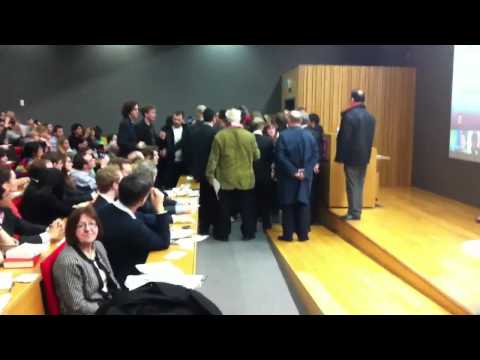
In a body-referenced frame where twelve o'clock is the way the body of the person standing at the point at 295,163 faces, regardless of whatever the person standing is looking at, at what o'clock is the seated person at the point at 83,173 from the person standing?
The seated person is roughly at 8 o'clock from the person standing.

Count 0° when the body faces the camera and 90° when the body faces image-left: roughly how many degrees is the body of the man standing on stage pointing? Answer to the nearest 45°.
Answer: approximately 135°

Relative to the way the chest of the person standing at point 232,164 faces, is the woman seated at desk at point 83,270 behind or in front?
behind

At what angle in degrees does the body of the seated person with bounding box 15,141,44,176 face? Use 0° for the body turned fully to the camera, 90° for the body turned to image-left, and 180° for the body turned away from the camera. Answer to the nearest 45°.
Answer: approximately 270°

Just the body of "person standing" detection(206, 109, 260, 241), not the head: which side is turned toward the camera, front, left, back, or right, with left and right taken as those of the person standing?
back

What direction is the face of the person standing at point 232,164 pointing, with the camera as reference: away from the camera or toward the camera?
away from the camera

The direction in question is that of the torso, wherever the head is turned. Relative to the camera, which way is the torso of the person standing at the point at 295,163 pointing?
away from the camera

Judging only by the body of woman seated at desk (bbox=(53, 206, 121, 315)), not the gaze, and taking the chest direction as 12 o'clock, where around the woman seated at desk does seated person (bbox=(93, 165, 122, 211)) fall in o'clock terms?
The seated person is roughly at 8 o'clock from the woman seated at desk.

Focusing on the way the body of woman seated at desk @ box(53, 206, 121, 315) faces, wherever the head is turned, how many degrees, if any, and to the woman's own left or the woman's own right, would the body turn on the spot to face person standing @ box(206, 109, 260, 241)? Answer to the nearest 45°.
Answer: approximately 90° to the woman's own left

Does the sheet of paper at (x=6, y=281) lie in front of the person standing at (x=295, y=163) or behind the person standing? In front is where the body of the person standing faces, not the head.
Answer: behind

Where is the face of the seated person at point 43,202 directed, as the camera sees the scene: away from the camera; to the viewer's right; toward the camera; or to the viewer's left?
away from the camera

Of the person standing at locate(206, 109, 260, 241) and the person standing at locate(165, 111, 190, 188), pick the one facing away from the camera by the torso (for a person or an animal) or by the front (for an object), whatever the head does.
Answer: the person standing at locate(206, 109, 260, 241)

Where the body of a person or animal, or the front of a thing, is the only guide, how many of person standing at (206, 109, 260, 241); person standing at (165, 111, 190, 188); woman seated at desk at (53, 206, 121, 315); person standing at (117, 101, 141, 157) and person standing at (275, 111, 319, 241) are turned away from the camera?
2
